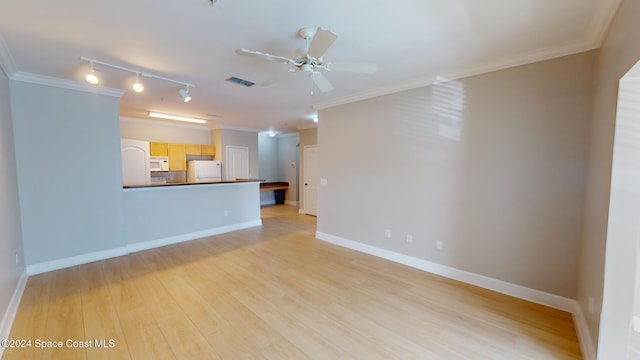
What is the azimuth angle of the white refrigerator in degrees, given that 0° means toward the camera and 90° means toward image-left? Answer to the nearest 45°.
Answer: approximately 315°

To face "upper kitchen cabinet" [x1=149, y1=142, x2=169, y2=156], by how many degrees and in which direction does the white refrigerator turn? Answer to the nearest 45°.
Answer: approximately 135° to its right

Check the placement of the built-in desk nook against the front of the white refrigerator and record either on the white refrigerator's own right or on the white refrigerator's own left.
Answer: on the white refrigerator's own left

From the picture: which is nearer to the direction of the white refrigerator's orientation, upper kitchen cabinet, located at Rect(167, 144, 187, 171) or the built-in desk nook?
the built-in desk nook

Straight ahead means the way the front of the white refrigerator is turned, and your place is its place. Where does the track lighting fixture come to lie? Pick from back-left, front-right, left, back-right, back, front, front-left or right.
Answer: front-right

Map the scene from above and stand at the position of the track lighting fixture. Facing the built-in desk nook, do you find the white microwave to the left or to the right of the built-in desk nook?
left

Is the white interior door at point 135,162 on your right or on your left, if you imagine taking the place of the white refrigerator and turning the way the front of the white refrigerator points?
on your right
